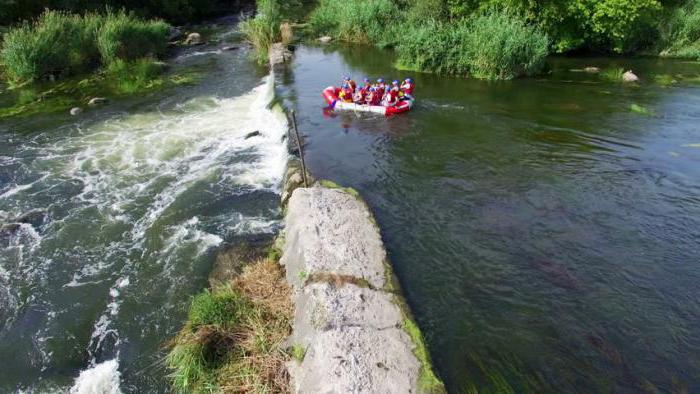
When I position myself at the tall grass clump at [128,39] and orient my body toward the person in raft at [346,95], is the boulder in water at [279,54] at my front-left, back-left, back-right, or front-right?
front-left

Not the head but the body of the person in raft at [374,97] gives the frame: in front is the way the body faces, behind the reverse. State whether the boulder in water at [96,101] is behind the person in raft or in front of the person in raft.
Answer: in front

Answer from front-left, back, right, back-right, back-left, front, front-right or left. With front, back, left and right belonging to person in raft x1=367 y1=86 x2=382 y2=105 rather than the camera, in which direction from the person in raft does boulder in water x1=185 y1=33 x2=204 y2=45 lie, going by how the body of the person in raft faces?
front-right

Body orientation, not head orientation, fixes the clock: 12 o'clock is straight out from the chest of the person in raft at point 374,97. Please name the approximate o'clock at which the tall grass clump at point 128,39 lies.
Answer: The tall grass clump is roughly at 1 o'clock from the person in raft.

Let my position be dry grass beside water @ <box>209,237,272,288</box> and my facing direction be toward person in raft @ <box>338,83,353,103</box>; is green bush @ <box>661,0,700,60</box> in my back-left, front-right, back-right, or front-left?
front-right

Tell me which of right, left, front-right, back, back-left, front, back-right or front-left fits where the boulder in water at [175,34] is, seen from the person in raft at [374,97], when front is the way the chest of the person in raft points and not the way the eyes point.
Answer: front-right

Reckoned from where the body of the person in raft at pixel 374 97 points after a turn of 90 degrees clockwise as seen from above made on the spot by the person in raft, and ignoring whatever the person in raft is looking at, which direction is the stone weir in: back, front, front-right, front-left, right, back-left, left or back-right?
back

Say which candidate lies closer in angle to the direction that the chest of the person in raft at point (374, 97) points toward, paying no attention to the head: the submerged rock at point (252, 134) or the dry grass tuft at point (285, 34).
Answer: the submerged rock

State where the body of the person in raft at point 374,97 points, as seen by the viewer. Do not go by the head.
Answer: to the viewer's left

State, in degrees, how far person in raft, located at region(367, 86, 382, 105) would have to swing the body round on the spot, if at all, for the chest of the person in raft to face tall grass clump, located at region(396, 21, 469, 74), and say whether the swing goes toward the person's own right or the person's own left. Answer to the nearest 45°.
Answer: approximately 135° to the person's own right

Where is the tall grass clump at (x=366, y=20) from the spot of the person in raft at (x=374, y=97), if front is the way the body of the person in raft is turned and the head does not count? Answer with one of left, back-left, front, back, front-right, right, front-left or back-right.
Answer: right

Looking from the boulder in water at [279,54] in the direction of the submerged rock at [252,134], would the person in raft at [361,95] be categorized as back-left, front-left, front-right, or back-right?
front-left

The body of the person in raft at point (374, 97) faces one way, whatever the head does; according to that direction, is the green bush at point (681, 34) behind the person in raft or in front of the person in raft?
behind

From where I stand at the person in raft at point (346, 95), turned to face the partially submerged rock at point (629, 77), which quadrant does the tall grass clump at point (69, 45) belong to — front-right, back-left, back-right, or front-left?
back-left

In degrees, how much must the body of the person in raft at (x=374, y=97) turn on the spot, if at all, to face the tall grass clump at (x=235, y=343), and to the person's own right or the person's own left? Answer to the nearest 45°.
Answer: approximately 90° to the person's own left

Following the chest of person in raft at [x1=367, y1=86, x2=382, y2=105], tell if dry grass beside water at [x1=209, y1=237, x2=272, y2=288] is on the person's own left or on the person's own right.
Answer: on the person's own left

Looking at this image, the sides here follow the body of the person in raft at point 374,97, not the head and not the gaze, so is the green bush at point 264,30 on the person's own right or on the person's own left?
on the person's own right
